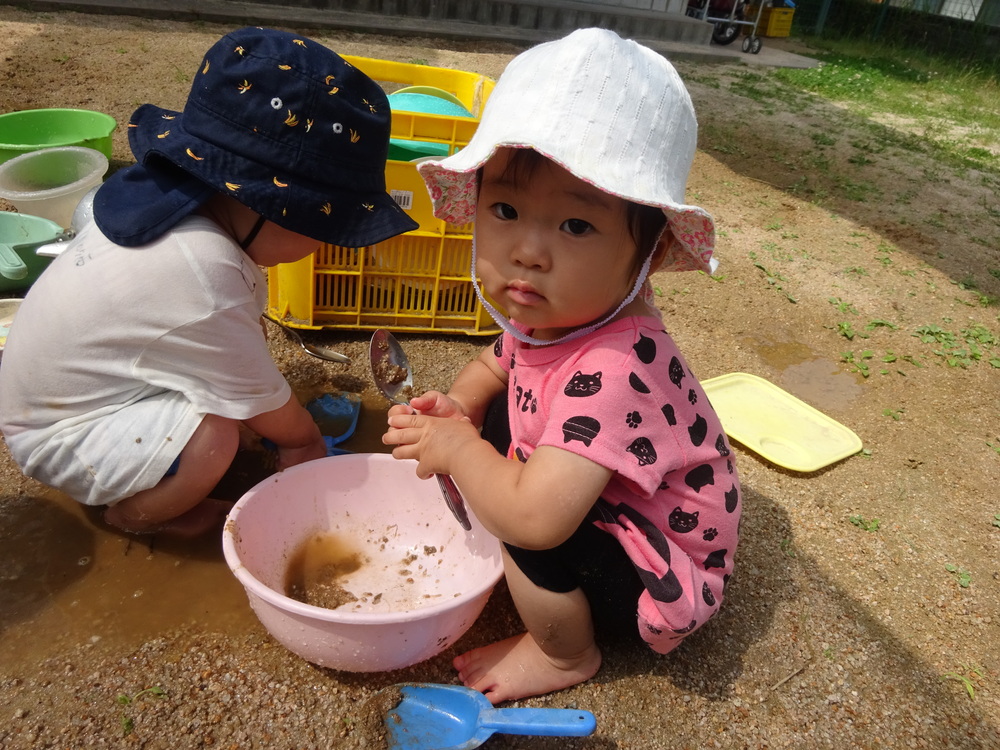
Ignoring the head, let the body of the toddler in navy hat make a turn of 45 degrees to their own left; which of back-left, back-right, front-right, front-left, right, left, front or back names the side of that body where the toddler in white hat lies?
right

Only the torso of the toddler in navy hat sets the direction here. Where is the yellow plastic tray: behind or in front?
in front

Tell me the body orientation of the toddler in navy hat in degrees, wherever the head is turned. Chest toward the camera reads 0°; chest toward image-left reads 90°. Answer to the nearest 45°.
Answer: approximately 270°

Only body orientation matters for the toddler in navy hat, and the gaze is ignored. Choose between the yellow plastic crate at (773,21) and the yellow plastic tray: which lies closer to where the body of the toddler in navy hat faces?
the yellow plastic tray

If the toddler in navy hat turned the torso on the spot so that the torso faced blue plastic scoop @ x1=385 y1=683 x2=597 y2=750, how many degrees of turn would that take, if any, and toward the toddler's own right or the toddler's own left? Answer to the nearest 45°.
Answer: approximately 45° to the toddler's own right

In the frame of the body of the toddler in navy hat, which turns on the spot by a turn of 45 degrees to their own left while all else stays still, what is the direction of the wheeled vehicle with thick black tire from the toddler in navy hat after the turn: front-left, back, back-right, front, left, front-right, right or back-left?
front

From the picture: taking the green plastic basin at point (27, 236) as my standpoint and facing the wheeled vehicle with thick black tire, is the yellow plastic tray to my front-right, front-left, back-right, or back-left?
front-right

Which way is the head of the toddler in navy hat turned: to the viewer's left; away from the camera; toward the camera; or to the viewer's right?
to the viewer's right
